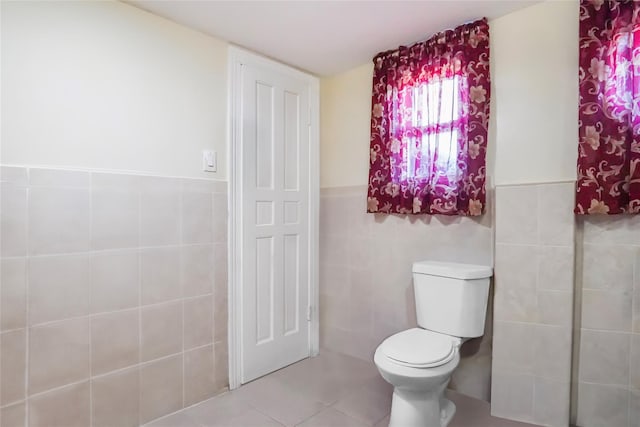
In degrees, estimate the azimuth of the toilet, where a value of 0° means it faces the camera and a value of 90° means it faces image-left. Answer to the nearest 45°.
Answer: approximately 45°

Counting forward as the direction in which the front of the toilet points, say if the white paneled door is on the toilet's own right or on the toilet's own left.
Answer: on the toilet's own right
